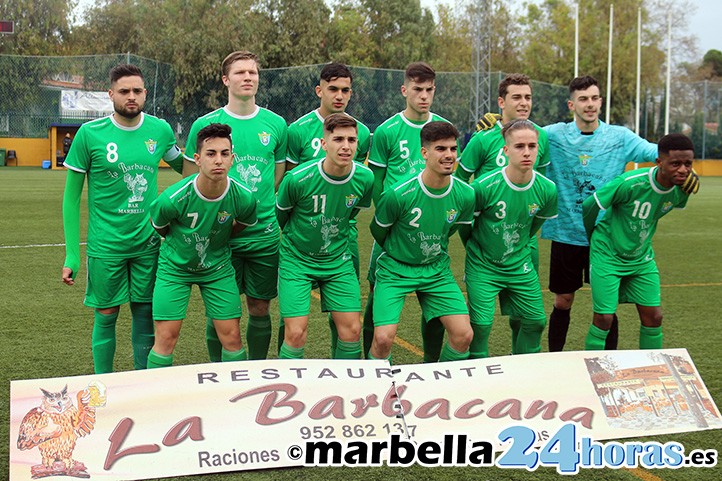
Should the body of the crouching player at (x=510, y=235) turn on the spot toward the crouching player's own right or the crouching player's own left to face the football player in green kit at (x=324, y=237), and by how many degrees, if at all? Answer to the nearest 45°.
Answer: approximately 90° to the crouching player's own right

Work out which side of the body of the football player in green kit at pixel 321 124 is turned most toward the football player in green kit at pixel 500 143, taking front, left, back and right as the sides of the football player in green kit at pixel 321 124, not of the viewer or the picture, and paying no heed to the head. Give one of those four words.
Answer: left

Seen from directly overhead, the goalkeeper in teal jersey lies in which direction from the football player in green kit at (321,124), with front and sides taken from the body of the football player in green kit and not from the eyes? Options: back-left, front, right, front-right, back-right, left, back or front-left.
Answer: left

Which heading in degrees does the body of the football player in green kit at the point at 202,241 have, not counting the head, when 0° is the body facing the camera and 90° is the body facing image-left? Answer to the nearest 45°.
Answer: approximately 0°

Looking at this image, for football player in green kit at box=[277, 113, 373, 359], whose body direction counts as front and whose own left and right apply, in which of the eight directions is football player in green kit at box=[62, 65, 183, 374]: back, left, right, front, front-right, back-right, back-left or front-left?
right

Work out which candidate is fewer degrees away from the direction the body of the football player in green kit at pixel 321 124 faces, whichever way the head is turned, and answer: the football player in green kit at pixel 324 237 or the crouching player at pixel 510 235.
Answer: the football player in green kit
